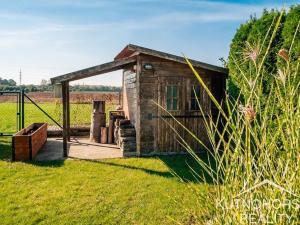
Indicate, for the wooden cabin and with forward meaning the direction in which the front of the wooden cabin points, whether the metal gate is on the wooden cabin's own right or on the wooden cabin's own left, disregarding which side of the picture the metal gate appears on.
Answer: on the wooden cabin's own right

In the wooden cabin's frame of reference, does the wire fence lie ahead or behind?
behind

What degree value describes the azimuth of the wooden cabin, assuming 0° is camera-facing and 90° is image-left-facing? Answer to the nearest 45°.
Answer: approximately 0°
